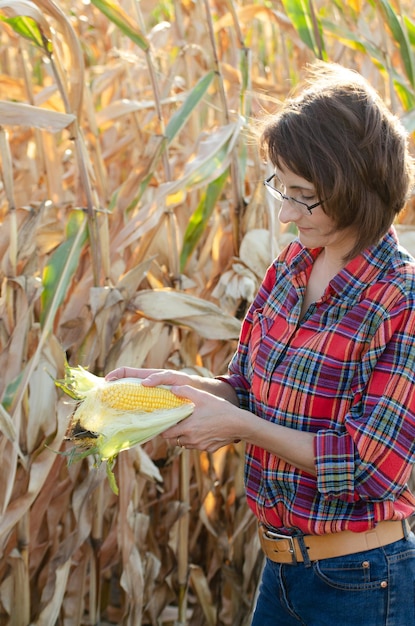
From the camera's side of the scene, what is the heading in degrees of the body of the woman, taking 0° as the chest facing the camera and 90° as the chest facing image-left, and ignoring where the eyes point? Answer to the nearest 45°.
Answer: approximately 45°
